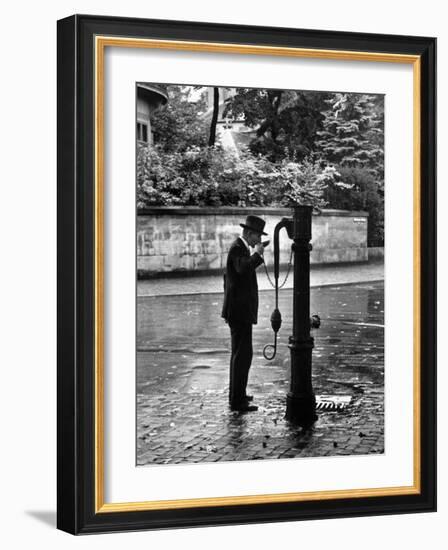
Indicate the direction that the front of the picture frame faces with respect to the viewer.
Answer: facing the viewer and to the right of the viewer
